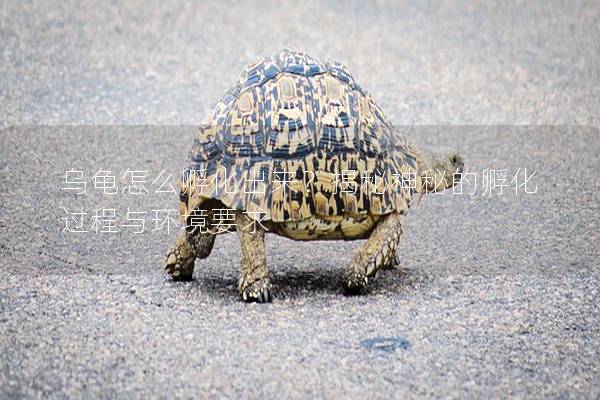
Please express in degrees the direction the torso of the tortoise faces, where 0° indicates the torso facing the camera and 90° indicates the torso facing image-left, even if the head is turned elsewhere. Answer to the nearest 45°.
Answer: approximately 270°
